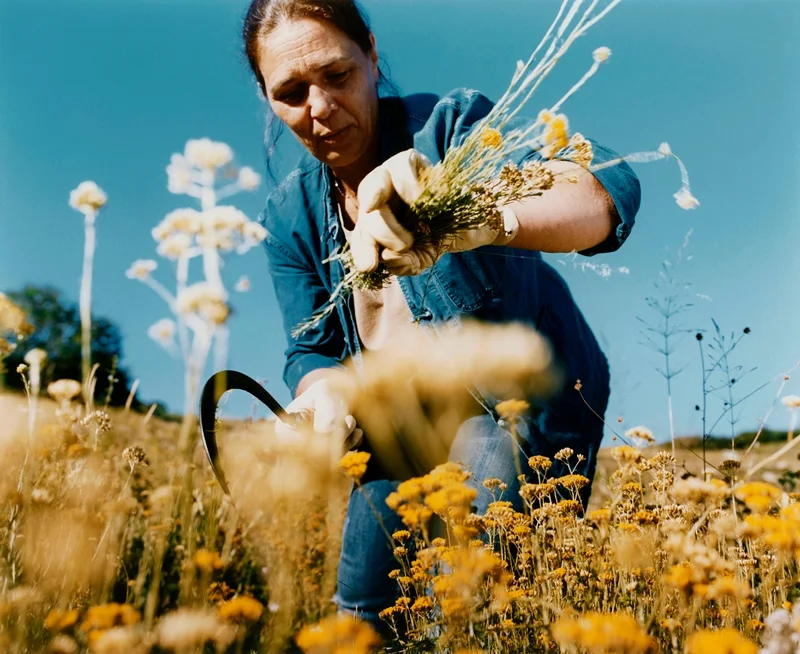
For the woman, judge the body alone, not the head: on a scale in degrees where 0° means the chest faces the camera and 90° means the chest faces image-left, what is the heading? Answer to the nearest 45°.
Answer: approximately 45°

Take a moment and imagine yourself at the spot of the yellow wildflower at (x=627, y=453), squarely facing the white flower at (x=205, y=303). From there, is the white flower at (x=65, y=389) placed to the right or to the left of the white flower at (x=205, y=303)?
right

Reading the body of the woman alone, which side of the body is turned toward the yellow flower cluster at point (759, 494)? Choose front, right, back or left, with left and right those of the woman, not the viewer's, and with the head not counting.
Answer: left

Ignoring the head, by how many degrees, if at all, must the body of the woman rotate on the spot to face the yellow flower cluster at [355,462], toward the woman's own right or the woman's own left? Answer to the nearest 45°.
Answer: approximately 45° to the woman's own left

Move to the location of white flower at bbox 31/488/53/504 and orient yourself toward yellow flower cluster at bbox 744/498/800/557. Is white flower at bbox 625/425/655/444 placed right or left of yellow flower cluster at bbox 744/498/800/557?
left

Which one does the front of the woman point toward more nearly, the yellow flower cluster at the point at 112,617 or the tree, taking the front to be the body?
the yellow flower cluster

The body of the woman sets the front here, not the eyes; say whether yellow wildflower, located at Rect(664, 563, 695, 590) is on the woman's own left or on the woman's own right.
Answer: on the woman's own left

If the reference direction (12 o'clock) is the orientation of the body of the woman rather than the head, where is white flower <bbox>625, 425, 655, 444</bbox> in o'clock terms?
The white flower is roughly at 8 o'clock from the woman.
